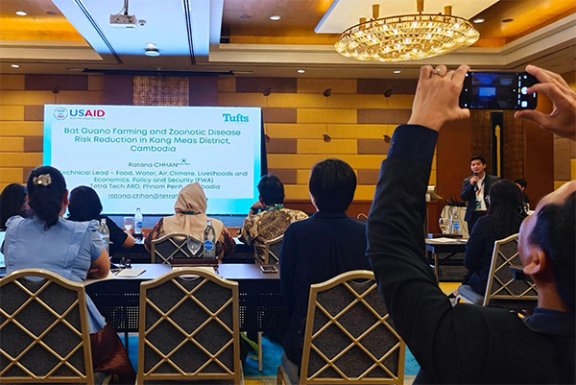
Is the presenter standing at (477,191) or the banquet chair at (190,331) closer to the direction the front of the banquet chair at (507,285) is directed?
the presenter standing

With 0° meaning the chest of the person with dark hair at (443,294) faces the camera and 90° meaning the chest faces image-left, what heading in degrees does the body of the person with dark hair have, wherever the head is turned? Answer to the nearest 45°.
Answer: approximately 135°

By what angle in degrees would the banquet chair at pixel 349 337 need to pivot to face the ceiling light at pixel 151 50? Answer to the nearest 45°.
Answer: approximately 45° to its left

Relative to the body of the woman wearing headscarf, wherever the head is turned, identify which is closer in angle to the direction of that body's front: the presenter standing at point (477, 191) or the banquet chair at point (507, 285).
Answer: the presenter standing

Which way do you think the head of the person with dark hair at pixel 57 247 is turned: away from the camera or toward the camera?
away from the camera

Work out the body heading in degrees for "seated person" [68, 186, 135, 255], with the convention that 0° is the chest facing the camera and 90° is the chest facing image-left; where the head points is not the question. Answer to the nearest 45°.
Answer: approximately 180°

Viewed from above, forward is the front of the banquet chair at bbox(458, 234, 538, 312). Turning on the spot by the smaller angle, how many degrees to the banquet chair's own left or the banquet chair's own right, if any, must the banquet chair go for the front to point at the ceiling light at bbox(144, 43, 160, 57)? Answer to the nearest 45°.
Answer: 0° — it already faces it

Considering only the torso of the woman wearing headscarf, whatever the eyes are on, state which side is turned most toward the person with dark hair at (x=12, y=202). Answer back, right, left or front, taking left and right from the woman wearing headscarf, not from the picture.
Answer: left

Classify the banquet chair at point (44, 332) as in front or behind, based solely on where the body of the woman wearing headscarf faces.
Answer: behind

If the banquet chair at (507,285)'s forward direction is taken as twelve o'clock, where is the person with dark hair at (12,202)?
The person with dark hair is roughly at 10 o'clock from the banquet chair.

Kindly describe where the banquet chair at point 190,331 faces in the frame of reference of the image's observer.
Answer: facing away from the viewer

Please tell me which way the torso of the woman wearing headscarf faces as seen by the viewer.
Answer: away from the camera

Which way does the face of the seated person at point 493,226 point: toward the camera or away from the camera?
away from the camera

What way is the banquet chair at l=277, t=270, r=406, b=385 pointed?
away from the camera

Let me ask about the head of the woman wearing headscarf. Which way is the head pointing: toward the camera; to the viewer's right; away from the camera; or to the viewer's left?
away from the camera
